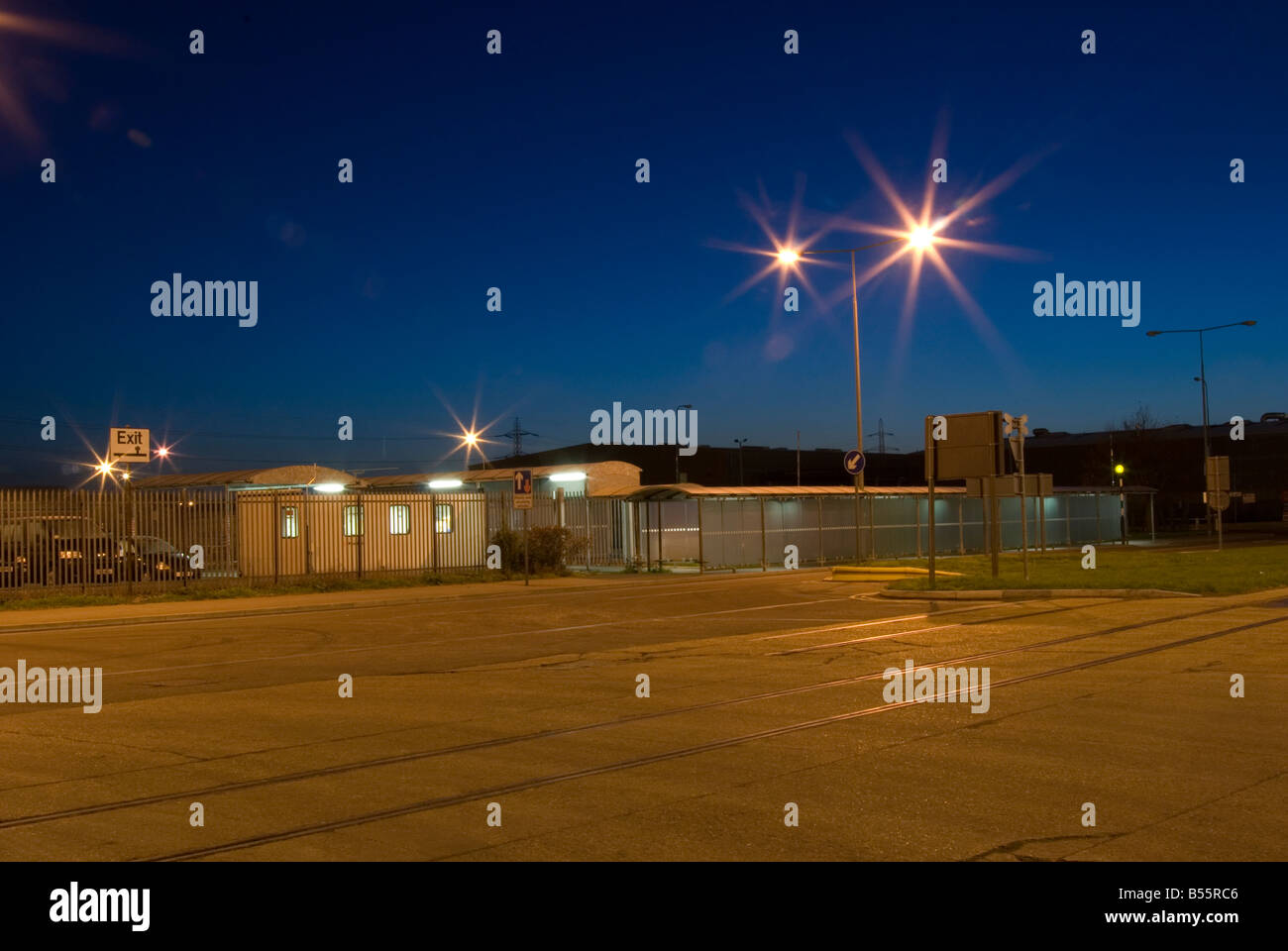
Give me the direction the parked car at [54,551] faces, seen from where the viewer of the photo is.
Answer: facing the viewer and to the right of the viewer

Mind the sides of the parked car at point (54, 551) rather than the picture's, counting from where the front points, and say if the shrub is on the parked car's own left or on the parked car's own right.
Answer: on the parked car's own left

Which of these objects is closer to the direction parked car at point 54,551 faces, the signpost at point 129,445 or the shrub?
the signpost

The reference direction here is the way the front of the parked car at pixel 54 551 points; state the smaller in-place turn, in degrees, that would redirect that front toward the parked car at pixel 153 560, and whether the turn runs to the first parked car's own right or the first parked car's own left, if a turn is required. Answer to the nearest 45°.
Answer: approximately 90° to the first parked car's own left
